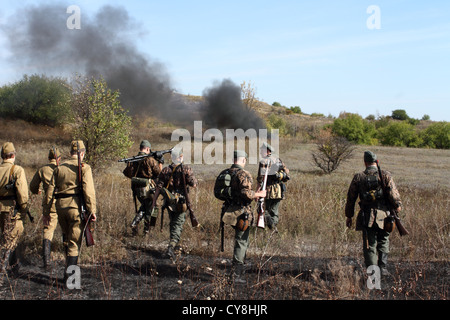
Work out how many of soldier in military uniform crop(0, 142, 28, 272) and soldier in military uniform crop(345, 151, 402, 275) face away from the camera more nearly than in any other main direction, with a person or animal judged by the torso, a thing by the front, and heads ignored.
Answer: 2

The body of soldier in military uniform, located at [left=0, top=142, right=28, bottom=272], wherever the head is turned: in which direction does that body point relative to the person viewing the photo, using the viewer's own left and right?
facing away from the viewer

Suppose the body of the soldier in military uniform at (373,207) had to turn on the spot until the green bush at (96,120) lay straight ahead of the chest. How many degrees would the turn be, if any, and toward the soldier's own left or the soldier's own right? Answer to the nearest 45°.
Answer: approximately 45° to the soldier's own left

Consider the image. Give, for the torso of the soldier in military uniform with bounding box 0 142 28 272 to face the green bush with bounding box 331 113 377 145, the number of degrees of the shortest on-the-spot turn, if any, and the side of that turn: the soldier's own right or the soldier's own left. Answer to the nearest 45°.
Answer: approximately 45° to the soldier's own right

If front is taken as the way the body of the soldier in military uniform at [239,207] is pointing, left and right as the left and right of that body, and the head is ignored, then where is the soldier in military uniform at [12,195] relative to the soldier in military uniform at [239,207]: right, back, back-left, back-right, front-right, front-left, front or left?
back-left

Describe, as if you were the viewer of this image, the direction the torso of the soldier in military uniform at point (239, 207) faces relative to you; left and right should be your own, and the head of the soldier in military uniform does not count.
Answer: facing away from the viewer and to the right of the viewer

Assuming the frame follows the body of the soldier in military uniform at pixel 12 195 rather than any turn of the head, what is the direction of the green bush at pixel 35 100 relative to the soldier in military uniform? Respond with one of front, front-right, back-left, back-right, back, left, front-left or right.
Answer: front

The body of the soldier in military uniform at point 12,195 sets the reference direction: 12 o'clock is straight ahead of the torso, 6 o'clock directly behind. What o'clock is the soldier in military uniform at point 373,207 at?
the soldier in military uniform at point 373,207 is roughly at 4 o'clock from the soldier in military uniform at point 12,195.

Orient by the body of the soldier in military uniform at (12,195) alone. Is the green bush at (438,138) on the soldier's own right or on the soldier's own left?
on the soldier's own right

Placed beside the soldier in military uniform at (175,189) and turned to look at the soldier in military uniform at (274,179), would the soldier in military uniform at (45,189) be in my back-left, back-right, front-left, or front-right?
back-left

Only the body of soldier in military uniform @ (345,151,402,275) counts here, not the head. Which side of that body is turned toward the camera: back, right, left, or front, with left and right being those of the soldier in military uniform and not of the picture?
back

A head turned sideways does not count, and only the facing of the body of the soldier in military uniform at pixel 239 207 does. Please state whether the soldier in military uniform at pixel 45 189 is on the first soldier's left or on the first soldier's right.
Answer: on the first soldier's left

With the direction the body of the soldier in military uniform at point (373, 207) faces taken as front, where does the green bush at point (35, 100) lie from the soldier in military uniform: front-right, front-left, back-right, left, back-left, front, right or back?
front-left

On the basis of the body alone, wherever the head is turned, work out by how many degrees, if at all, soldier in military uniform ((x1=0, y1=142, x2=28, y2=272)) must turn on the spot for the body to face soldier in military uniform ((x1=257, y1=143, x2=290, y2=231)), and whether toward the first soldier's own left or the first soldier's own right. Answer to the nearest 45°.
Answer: approximately 90° to the first soldier's own right

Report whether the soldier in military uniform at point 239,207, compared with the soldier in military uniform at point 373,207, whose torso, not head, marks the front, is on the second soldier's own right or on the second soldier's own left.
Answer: on the second soldier's own left
